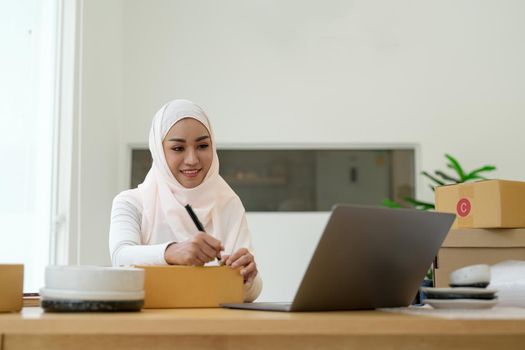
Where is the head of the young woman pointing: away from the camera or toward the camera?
toward the camera

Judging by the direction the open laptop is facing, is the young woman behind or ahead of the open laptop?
ahead

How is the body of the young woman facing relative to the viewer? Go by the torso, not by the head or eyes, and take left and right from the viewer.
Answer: facing the viewer and to the right of the viewer

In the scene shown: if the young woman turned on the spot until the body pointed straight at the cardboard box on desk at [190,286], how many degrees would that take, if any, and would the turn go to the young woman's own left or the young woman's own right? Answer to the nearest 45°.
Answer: approximately 45° to the young woman's own right

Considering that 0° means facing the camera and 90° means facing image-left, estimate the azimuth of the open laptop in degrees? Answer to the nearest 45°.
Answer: approximately 135°

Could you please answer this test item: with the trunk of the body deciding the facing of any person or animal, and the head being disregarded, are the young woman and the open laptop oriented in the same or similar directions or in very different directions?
very different directions

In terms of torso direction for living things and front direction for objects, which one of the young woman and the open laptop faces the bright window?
the open laptop

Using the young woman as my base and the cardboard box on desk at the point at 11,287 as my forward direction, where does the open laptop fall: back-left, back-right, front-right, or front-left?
front-left

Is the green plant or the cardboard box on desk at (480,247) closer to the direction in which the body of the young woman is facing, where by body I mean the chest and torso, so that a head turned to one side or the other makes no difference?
the cardboard box on desk

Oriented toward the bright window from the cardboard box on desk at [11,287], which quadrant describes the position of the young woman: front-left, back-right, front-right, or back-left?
front-right
